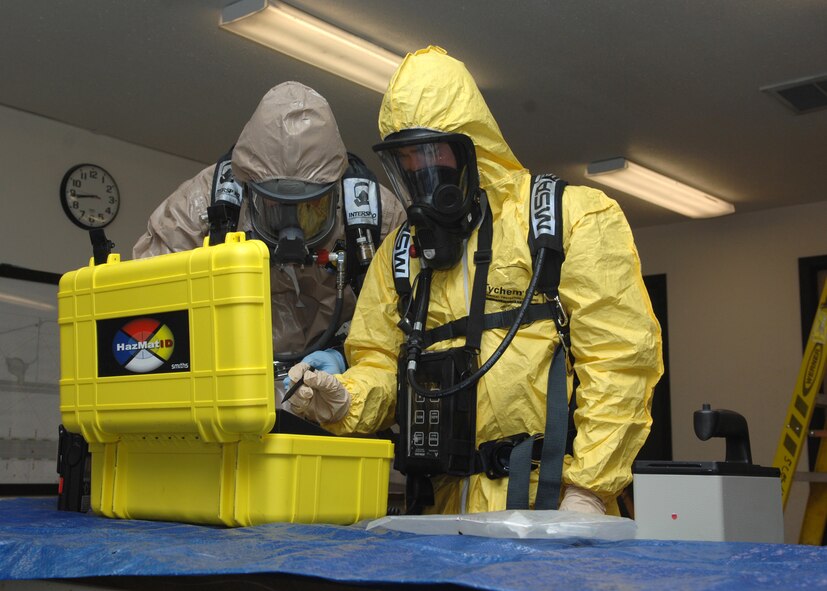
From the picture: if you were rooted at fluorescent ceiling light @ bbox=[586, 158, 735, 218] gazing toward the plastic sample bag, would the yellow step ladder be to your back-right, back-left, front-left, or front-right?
front-left

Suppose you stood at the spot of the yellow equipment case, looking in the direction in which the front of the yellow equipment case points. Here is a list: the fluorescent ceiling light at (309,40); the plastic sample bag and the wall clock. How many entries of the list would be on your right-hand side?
1

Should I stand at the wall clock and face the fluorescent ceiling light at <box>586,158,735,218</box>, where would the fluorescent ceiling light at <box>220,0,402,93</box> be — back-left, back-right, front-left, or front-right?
front-right

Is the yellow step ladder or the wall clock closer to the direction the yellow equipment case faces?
the yellow step ladder
